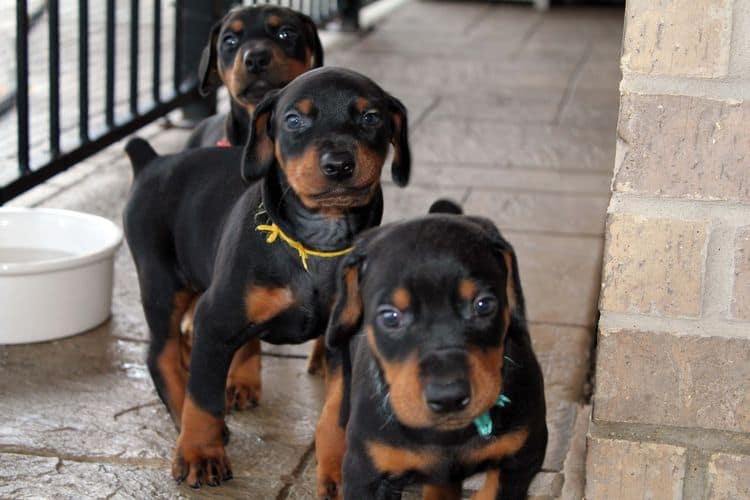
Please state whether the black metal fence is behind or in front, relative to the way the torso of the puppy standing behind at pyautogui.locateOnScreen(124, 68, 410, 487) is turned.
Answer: behind

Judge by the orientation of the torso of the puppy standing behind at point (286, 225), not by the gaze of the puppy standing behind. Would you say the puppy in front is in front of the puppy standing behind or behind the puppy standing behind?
in front

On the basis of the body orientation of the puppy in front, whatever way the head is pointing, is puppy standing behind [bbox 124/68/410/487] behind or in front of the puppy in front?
behind

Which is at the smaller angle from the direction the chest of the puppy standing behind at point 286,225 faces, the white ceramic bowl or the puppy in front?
the puppy in front

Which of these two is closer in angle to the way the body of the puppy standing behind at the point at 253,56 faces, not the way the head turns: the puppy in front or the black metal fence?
the puppy in front

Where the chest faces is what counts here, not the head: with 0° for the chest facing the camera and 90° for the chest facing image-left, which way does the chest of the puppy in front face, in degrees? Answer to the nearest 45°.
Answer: approximately 0°

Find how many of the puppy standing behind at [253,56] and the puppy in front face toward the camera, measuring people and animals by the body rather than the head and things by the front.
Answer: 2

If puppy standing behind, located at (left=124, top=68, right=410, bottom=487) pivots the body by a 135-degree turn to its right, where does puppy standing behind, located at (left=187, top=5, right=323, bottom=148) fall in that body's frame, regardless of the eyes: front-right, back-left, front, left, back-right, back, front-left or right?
right

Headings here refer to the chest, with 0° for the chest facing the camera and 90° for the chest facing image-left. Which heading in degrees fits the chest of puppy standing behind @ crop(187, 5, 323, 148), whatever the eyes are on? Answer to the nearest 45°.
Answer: approximately 0°
